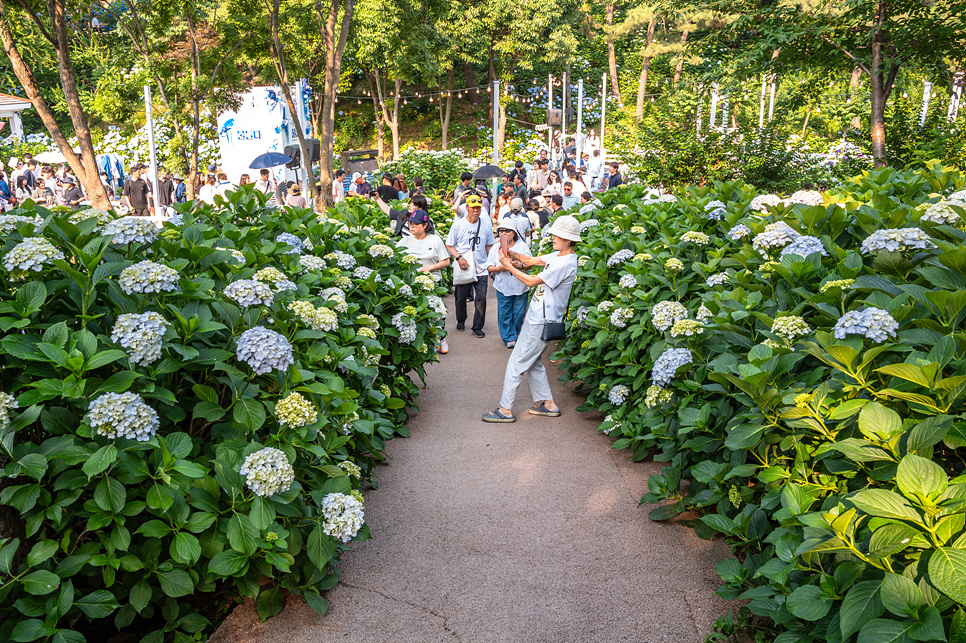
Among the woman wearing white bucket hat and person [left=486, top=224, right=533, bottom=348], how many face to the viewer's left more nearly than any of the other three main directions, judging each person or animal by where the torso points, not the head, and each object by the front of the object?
1

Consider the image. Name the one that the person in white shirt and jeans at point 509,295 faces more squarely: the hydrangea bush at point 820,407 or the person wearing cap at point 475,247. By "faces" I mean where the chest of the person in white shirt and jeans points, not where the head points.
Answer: the hydrangea bush

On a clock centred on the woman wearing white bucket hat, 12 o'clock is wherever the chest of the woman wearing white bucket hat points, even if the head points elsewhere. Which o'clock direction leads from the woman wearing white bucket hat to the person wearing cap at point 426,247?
The person wearing cap is roughly at 2 o'clock from the woman wearing white bucket hat.

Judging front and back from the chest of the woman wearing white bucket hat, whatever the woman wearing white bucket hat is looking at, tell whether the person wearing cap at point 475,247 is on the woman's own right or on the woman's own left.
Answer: on the woman's own right

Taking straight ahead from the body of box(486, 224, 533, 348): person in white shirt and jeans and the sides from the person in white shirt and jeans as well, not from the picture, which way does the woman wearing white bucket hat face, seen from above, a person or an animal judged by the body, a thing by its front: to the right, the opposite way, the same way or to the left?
to the right

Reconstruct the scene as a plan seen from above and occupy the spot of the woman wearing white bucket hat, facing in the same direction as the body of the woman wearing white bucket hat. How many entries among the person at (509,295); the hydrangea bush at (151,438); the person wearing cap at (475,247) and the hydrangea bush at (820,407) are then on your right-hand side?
2

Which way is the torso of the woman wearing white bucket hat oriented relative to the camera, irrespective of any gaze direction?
to the viewer's left

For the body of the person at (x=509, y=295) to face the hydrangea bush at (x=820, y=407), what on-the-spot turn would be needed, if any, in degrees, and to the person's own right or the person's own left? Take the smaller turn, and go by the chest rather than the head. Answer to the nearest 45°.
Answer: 0° — they already face it

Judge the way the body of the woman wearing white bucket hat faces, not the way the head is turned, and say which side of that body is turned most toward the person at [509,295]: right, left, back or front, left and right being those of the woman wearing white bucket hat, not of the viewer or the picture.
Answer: right
